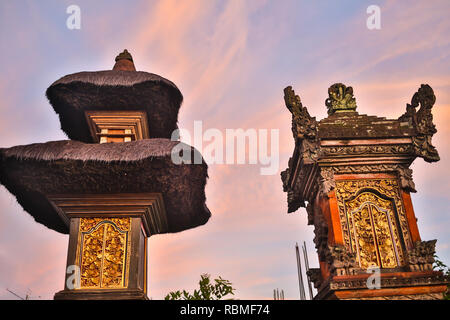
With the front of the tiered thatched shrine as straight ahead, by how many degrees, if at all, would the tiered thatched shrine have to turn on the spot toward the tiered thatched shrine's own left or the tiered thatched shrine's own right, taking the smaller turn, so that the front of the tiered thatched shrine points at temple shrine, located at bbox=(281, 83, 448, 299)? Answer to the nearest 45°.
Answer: approximately 90° to the tiered thatched shrine's own left

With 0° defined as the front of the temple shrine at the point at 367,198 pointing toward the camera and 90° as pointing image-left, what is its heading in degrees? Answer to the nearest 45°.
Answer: approximately 0°

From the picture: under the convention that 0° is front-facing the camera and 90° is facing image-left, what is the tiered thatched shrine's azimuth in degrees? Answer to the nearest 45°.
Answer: approximately 0°

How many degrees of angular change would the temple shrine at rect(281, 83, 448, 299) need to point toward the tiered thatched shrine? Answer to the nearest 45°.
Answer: approximately 45° to its right

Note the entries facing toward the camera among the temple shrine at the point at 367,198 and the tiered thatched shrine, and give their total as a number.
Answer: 2
